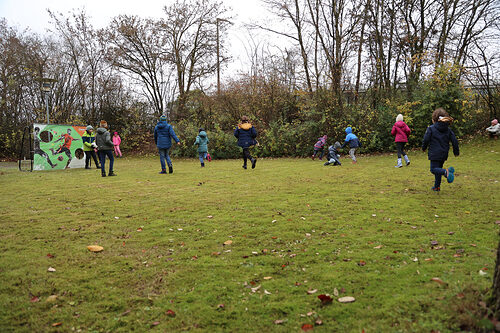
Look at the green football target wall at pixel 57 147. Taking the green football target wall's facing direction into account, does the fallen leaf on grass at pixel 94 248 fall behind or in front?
in front

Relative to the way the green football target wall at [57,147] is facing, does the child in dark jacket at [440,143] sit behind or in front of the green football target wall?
in front

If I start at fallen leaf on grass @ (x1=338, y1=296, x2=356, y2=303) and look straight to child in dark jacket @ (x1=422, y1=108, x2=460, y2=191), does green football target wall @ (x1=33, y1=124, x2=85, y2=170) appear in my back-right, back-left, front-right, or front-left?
front-left

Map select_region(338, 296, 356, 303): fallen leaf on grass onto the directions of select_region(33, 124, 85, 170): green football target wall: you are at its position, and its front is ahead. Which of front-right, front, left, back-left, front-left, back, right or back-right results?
front

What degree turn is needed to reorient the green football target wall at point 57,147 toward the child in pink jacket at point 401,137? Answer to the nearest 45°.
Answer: approximately 45° to its left

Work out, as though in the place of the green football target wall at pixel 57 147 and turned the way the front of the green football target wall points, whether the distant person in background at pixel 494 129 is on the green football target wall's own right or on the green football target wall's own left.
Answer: on the green football target wall's own left

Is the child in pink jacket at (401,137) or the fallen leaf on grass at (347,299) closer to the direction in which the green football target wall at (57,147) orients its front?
the fallen leaf on grass

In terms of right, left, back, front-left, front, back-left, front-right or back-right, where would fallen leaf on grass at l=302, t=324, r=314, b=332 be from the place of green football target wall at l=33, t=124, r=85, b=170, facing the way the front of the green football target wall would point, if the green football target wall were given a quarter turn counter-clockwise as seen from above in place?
right

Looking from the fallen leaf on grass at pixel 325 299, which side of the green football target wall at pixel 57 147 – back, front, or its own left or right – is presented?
front

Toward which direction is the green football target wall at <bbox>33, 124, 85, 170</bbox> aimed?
toward the camera
